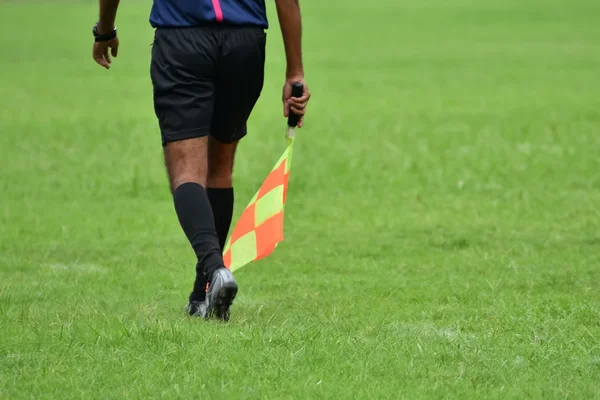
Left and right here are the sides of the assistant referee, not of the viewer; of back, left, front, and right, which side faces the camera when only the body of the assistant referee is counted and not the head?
back
